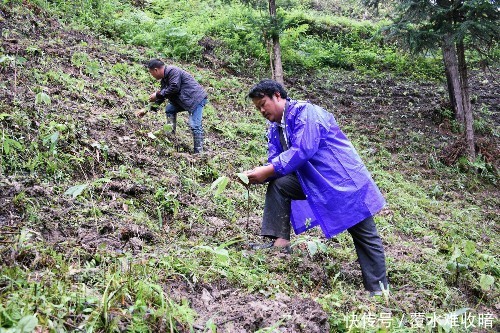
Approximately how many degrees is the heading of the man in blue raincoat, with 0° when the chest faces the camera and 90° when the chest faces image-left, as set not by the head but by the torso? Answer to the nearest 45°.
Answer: approximately 90°

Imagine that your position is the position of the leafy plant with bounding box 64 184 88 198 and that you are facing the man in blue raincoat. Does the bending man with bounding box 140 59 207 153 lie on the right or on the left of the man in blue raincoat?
left

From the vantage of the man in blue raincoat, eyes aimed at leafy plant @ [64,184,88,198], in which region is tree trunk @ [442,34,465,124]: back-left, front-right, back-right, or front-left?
back-right

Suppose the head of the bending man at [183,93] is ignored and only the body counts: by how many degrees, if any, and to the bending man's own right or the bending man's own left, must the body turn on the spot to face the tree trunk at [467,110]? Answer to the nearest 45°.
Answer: approximately 180°

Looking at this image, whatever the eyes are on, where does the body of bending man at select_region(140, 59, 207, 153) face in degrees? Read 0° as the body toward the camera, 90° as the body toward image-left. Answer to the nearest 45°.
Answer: approximately 90°

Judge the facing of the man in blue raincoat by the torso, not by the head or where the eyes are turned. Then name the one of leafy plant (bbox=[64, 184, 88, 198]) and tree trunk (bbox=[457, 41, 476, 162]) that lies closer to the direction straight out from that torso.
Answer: the leafy plant

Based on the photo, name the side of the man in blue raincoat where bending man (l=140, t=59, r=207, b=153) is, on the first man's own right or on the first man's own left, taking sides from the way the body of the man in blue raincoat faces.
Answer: on the first man's own right

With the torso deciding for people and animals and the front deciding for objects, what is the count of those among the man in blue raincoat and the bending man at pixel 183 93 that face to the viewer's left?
2

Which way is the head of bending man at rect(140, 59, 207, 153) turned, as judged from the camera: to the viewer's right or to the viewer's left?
to the viewer's left

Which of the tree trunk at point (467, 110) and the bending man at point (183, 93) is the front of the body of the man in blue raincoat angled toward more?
the bending man

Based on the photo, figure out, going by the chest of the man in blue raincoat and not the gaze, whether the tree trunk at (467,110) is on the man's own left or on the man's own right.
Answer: on the man's own right
